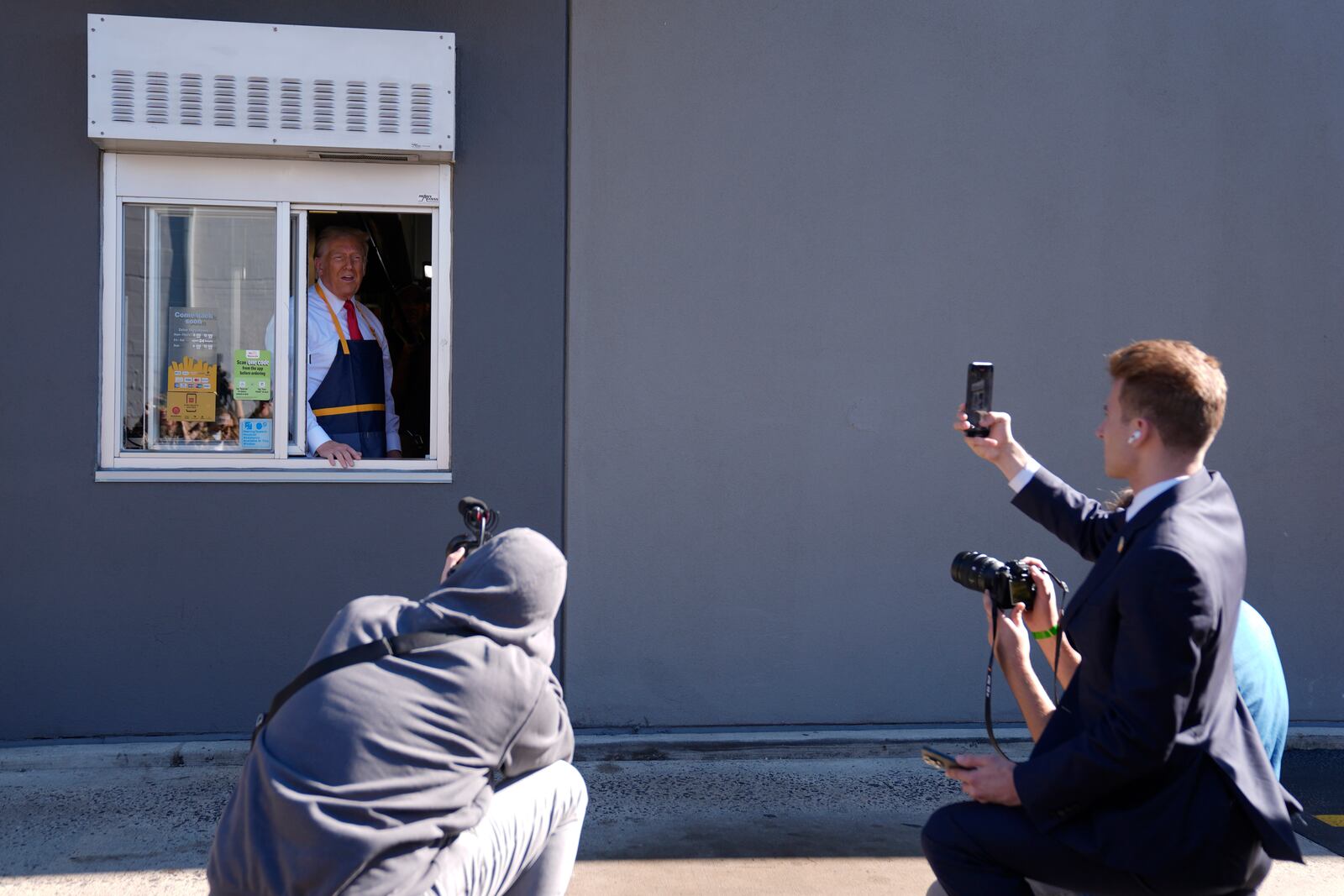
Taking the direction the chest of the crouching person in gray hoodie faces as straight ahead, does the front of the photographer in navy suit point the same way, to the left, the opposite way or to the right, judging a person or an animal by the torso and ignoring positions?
to the left

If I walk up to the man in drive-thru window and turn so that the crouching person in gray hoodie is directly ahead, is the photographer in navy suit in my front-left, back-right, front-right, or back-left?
front-left

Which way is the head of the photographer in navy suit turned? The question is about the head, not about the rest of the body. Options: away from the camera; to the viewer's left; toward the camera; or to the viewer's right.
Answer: to the viewer's left

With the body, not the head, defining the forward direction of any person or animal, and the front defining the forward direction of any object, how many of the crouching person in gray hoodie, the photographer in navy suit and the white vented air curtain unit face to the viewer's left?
1

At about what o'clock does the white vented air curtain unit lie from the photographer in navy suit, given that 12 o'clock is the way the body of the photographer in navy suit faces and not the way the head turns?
The white vented air curtain unit is roughly at 1 o'clock from the photographer in navy suit.

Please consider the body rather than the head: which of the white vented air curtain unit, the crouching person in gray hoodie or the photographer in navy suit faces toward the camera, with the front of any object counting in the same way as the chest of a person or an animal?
the white vented air curtain unit

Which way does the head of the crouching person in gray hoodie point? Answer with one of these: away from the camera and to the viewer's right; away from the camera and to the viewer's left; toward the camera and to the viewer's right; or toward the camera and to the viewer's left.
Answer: away from the camera and to the viewer's left

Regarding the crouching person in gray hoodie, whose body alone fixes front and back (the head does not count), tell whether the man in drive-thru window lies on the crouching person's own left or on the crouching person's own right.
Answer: on the crouching person's own left

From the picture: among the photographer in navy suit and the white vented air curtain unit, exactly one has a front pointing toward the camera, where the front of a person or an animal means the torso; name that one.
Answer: the white vented air curtain unit

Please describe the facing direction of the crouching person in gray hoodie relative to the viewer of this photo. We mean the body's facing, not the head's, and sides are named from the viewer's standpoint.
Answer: facing away from the viewer and to the right of the viewer

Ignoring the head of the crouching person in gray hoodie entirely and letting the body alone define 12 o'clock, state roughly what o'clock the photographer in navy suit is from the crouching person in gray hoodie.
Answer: The photographer in navy suit is roughly at 2 o'clock from the crouching person in gray hoodie.

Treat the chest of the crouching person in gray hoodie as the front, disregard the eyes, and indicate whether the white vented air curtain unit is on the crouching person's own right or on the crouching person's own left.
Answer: on the crouching person's own left

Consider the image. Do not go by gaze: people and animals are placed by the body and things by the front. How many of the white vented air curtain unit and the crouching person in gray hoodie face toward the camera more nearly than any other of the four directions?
1

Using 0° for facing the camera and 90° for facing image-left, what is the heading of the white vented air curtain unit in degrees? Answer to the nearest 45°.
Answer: approximately 0°

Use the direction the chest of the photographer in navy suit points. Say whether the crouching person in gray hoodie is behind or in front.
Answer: in front

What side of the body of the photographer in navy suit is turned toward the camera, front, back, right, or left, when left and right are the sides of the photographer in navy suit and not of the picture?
left
